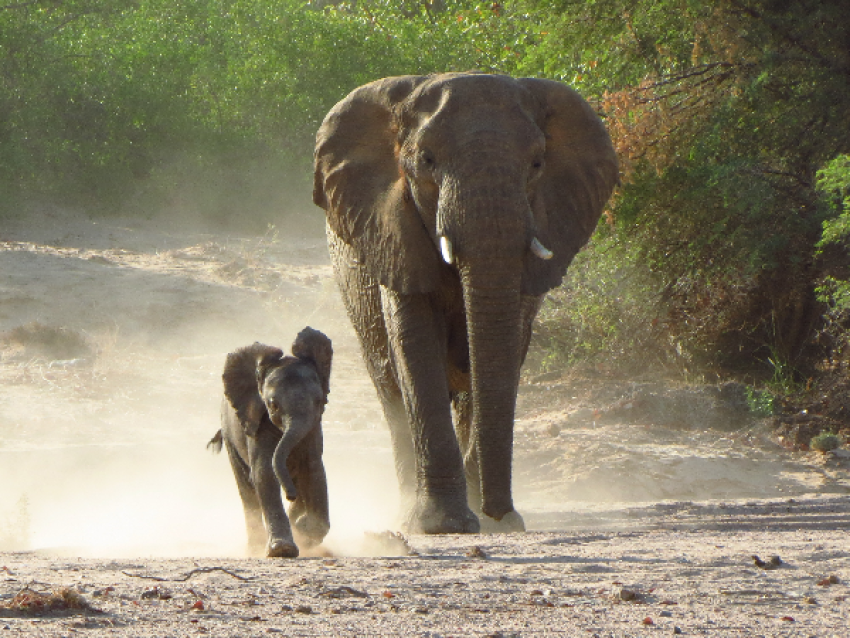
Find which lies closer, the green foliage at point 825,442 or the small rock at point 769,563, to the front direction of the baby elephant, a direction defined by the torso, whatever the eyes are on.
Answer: the small rock

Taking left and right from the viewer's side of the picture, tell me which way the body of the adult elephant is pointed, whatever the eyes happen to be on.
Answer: facing the viewer

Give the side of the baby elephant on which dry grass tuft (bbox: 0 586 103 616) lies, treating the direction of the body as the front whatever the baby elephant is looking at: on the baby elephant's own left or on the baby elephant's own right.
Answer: on the baby elephant's own right

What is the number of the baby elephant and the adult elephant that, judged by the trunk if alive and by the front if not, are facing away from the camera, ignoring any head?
0

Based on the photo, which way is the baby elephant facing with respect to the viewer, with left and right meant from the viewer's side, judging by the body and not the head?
facing the viewer and to the right of the viewer
